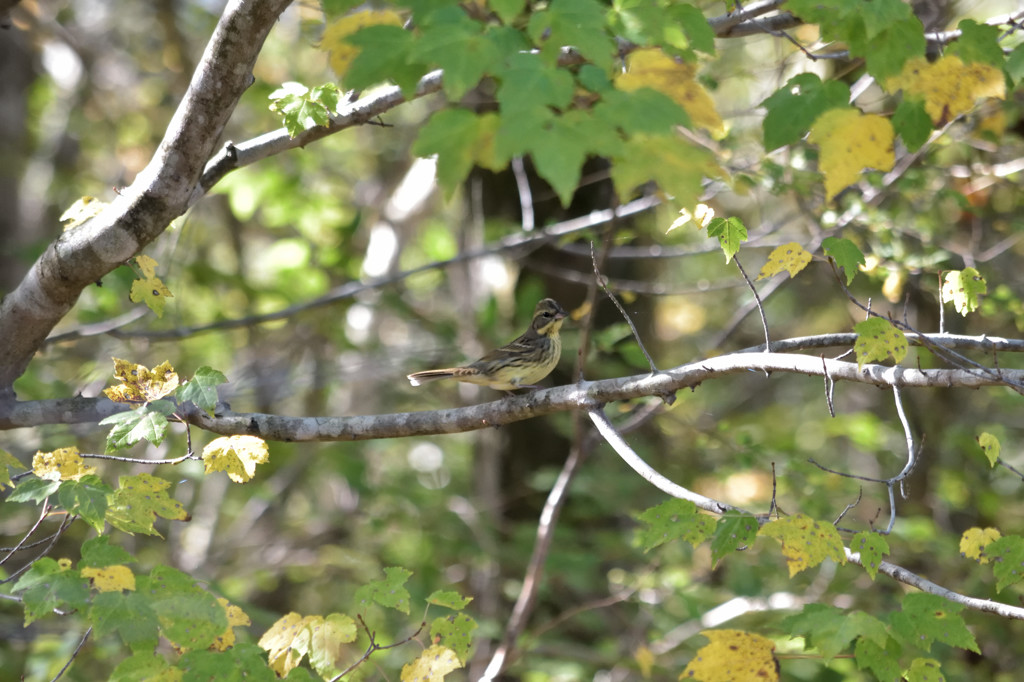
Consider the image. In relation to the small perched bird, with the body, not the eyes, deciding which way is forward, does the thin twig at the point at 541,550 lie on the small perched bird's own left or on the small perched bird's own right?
on the small perched bird's own left

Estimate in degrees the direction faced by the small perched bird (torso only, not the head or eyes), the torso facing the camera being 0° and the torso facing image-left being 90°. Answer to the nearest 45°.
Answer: approximately 270°

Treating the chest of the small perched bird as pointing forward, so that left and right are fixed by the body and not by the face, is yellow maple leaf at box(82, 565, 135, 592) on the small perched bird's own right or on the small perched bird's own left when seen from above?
on the small perched bird's own right

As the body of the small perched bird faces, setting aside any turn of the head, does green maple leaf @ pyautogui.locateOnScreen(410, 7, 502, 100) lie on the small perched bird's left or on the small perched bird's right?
on the small perched bird's right

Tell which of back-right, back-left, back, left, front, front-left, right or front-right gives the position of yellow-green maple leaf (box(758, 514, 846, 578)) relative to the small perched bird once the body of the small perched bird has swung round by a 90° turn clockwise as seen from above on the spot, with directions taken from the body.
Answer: left
